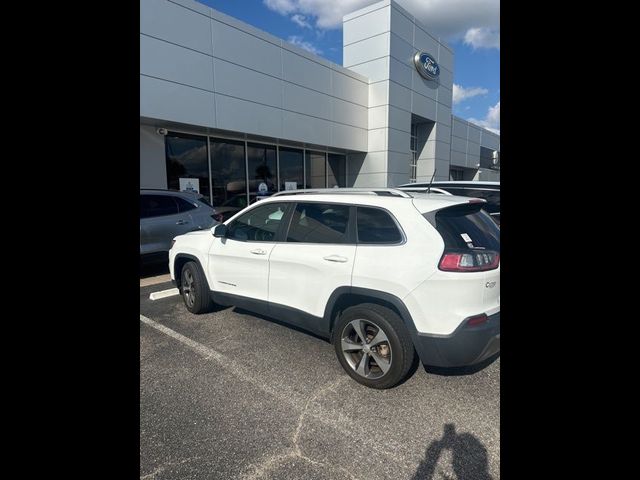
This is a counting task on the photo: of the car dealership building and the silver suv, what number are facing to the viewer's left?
1

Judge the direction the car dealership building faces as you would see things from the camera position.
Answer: facing the viewer and to the right of the viewer

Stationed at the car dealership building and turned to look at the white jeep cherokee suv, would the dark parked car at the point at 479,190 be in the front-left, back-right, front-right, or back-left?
front-left

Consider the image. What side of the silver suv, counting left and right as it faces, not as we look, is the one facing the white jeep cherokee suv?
left

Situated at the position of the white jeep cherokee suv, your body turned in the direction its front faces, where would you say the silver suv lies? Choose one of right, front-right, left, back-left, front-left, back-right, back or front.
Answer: front

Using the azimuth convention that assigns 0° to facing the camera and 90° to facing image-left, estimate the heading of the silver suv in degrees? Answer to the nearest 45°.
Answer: approximately 90°

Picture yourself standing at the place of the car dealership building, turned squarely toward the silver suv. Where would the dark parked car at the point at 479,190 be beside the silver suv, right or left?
left

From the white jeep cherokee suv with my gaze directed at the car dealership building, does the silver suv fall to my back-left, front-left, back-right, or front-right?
front-left

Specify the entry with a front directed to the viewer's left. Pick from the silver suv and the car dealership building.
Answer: the silver suv

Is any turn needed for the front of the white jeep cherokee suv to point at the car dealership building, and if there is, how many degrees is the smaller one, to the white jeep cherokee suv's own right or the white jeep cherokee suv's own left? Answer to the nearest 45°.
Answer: approximately 45° to the white jeep cherokee suv's own right

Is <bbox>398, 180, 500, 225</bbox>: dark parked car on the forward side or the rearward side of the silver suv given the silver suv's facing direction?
on the rearward side

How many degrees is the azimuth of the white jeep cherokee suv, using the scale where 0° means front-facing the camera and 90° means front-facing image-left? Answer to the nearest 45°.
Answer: approximately 135°

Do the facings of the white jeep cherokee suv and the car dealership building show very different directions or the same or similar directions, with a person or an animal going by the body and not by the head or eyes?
very different directions

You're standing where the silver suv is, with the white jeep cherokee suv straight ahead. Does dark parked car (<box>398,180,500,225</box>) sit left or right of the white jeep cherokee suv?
left

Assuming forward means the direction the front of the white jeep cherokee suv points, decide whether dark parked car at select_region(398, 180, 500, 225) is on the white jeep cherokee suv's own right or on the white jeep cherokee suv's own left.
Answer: on the white jeep cherokee suv's own right

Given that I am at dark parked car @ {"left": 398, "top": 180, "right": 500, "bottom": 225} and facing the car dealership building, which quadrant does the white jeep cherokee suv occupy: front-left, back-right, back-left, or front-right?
back-left
